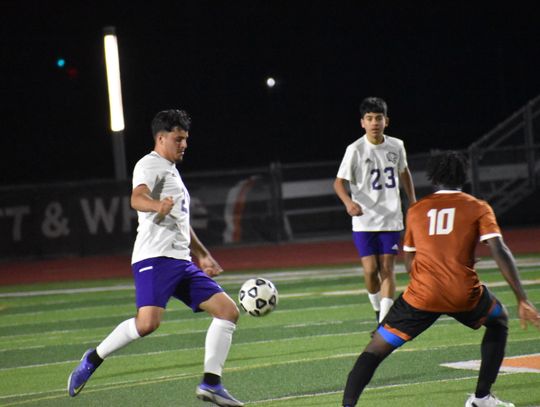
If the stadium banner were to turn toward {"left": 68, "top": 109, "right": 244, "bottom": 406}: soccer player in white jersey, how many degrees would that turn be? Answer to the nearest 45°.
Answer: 0° — it already faces them

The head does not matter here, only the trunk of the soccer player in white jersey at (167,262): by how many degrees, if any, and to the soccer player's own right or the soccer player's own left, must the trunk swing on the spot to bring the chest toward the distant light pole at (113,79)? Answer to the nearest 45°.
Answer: approximately 90° to the soccer player's own left

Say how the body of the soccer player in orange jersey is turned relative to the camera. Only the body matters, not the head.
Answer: away from the camera

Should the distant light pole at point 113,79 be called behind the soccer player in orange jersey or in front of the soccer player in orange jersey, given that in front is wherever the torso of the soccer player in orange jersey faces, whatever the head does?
in front

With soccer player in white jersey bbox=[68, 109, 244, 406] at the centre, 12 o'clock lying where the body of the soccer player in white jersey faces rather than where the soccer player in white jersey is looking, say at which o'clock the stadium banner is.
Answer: The stadium banner is roughly at 9 o'clock from the soccer player in white jersey.

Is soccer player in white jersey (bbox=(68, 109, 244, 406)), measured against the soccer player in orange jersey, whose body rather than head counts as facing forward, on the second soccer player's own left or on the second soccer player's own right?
on the second soccer player's own left

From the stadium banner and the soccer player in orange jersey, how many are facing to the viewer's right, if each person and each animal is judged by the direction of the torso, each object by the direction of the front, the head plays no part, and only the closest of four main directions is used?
0

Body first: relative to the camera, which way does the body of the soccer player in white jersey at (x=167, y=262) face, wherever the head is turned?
to the viewer's right

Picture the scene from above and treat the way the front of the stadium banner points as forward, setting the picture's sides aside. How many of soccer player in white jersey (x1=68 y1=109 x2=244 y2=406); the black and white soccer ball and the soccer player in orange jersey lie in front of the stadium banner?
3

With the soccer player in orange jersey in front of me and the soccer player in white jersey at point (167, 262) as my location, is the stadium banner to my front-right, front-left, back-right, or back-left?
back-left
